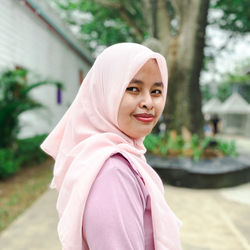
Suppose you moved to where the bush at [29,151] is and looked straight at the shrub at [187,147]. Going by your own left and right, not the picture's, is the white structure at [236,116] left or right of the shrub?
left

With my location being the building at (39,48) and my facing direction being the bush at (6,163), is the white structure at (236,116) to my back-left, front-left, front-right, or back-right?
back-left

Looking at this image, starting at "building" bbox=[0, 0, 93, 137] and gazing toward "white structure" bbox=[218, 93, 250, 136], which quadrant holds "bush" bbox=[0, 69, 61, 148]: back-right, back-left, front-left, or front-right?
back-right

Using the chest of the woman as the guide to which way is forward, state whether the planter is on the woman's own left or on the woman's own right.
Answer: on the woman's own left
